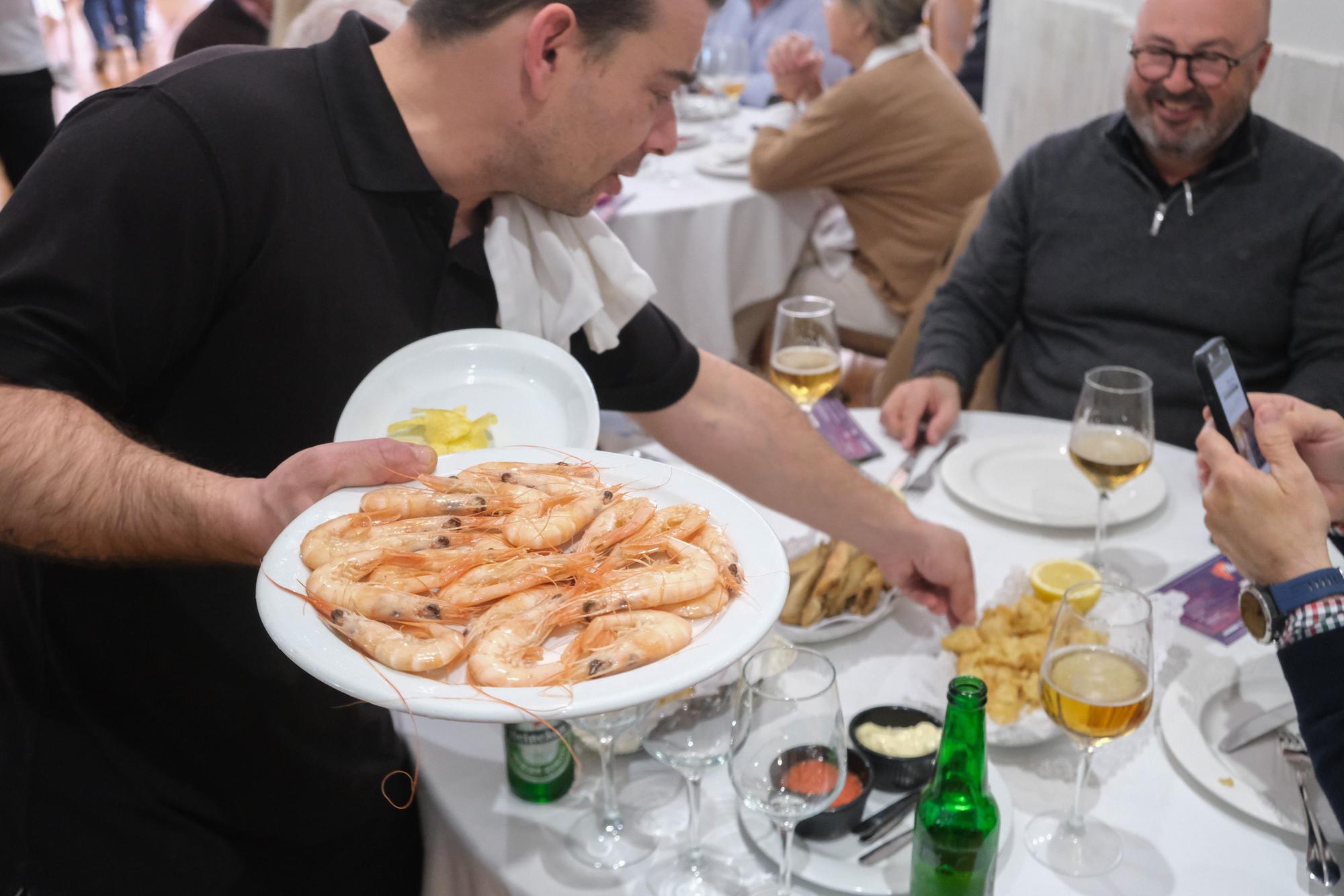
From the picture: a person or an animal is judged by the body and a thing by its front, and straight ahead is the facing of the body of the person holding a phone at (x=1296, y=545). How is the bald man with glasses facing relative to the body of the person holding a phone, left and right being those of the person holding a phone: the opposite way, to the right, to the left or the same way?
to the left

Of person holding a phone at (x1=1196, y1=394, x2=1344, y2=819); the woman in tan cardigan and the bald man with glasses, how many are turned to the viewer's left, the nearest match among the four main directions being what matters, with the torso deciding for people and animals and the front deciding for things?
2

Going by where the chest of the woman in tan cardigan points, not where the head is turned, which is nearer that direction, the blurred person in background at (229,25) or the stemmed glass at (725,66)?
the blurred person in background

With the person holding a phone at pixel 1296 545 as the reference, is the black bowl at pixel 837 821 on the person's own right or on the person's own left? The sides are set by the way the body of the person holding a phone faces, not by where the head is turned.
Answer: on the person's own left

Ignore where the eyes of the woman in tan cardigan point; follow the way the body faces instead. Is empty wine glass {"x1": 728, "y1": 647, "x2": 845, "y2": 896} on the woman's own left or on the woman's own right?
on the woman's own left

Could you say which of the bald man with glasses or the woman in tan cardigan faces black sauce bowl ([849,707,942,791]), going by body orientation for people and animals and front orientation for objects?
the bald man with glasses

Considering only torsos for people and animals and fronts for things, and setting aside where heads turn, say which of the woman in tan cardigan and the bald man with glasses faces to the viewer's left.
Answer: the woman in tan cardigan

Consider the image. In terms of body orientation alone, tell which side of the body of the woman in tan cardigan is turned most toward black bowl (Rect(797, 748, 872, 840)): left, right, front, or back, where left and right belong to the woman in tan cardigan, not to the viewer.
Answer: left

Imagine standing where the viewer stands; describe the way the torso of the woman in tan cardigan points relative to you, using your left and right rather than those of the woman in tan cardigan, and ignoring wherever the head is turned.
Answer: facing to the left of the viewer

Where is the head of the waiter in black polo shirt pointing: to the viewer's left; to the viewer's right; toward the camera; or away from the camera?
to the viewer's right

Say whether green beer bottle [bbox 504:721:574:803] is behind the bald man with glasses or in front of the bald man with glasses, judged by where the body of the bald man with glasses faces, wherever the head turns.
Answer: in front

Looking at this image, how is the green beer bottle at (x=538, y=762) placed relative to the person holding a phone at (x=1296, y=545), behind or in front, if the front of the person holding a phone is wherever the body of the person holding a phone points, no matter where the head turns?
in front

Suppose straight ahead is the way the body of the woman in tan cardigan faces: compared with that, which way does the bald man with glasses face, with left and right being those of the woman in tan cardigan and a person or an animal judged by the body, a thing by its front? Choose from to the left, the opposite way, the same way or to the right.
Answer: to the left

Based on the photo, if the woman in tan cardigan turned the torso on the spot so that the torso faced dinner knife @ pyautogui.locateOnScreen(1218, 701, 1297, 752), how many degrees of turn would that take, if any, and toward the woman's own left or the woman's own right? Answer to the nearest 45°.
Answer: approximately 90° to the woman's own left
